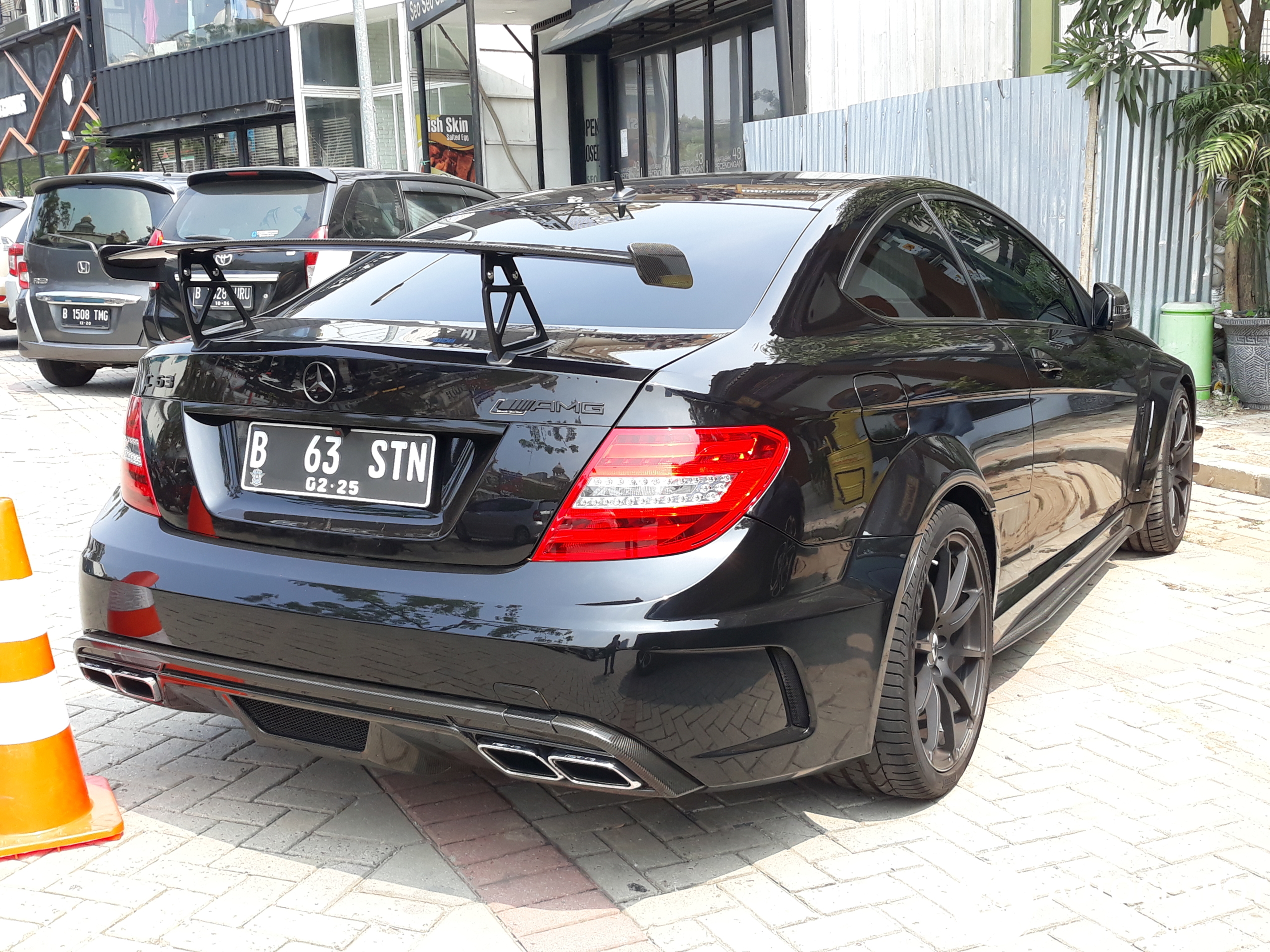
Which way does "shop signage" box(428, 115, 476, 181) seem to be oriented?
toward the camera

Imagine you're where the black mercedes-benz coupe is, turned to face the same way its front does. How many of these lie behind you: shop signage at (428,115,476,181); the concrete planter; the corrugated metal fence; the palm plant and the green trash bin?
0

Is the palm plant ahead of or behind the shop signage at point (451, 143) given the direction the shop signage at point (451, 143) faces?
ahead

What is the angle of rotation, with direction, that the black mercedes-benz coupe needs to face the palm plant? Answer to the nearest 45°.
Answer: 0° — it already faces it

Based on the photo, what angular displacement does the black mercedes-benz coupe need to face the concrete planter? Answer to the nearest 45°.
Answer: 0° — it already faces it

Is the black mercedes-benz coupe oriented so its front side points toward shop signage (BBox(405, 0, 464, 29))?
no

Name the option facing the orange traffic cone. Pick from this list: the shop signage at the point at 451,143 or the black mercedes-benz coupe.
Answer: the shop signage

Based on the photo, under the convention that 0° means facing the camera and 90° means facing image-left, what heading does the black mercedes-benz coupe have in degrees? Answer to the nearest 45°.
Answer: approximately 225°

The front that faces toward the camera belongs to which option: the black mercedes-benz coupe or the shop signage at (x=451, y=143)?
the shop signage

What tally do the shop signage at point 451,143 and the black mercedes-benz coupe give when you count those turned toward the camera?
1

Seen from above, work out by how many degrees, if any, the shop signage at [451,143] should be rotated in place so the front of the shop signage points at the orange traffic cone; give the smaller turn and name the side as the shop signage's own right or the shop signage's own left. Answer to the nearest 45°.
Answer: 0° — it already faces it

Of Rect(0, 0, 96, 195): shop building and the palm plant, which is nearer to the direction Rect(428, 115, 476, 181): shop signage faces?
the palm plant

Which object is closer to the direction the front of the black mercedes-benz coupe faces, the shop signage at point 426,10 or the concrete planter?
the concrete planter

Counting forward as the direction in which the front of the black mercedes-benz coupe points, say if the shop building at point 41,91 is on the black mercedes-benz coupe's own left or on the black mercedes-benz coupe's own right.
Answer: on the black mercedes-benz coupe's own left

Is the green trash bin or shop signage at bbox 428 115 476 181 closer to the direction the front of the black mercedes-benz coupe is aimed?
the green trash bin

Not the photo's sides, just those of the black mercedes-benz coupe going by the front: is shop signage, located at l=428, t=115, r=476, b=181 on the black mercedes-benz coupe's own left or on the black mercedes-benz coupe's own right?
on the black mercedes-benz coupe's own left
